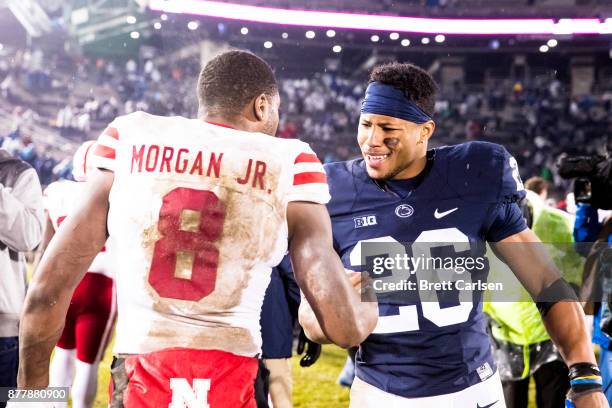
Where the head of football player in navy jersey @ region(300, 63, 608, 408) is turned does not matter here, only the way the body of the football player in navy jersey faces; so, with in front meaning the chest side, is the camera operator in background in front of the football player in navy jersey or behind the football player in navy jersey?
behind

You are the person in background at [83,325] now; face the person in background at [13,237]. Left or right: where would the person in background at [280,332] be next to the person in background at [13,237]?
left

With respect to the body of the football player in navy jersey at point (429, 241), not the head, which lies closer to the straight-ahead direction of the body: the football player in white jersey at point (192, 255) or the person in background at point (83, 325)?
the football player in white jersey

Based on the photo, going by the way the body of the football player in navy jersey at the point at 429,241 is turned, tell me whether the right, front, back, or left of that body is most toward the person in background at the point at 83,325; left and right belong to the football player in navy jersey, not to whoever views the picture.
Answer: right

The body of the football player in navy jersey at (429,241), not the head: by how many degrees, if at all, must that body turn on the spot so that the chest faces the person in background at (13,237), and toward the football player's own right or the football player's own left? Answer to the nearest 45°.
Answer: approximately 45° to the football player's own right

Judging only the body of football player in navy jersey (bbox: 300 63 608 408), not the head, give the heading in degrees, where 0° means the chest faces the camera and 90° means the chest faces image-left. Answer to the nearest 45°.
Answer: approximately 45°

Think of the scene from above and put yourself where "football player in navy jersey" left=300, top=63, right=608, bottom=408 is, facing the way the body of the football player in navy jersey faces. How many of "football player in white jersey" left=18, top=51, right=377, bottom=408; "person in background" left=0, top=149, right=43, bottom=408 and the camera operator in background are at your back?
1

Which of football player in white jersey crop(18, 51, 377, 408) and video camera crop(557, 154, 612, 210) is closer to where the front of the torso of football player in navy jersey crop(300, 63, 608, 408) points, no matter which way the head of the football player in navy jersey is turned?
the football player in white jersey

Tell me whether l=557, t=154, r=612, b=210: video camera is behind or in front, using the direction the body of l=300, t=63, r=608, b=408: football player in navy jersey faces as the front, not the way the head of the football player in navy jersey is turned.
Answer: behind

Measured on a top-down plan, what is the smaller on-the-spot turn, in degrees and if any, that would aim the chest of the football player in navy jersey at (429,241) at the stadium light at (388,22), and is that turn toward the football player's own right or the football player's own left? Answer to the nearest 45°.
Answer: approximately 135° to the football player's own right

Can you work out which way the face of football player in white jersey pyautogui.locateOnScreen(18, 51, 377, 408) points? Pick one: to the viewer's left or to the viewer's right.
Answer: to the viewer's right

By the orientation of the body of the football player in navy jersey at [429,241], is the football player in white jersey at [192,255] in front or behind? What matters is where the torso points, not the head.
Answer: in front

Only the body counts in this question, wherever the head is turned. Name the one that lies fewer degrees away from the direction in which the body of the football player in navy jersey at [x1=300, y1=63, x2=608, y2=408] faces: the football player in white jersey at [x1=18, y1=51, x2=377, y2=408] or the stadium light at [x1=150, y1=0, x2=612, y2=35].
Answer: the football player in white jersey
